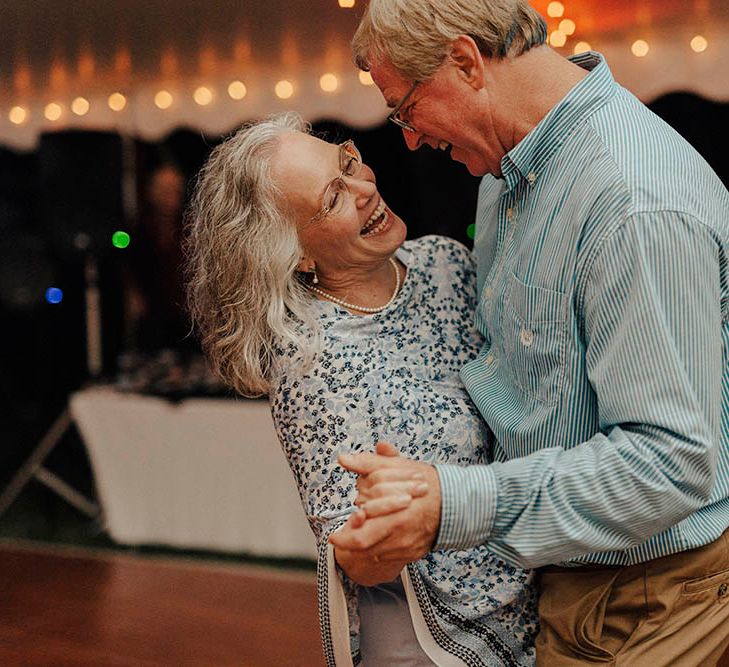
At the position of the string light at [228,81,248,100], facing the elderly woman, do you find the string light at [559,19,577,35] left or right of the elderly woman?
left

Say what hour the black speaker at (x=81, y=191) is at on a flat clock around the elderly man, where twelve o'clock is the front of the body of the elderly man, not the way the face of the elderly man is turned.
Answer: The black speaker is roughly at 2 o'clock from the elderly man.

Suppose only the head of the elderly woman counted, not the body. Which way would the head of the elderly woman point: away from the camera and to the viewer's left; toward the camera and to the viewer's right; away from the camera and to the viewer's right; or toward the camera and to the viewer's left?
toward the camera and to the viewer's right

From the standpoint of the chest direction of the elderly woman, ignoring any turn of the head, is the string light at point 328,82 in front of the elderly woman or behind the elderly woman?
behind

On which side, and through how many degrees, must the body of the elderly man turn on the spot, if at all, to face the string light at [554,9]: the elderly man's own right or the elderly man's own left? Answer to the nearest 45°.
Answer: approximately 90° to the elderly man's own right

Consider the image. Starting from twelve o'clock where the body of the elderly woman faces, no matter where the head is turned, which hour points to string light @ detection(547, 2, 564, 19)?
The string light is roughly at 8 o'clock from the elderly woman.

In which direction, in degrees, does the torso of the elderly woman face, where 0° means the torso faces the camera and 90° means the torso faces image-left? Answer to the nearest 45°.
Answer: approximately 315°

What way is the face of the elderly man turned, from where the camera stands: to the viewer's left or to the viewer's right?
to the viewer's left

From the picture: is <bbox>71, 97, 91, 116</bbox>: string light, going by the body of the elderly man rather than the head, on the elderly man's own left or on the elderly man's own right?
on the elderly man's own right

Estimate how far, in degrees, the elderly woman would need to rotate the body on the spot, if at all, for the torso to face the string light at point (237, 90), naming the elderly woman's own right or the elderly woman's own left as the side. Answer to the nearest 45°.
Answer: approximately 135° to the elderly woman's own left

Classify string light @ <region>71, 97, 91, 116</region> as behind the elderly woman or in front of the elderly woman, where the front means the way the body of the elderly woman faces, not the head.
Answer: behind

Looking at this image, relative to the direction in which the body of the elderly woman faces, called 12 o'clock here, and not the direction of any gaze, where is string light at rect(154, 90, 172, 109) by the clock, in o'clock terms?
The string light is roughly at 7 o'clock from the elderly woman.

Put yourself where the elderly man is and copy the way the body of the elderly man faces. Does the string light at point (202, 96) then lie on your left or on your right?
on your right

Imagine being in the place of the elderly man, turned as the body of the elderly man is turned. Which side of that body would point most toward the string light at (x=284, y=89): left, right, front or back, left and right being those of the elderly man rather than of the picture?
right

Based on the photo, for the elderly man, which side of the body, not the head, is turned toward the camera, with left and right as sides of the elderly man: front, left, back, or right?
left
